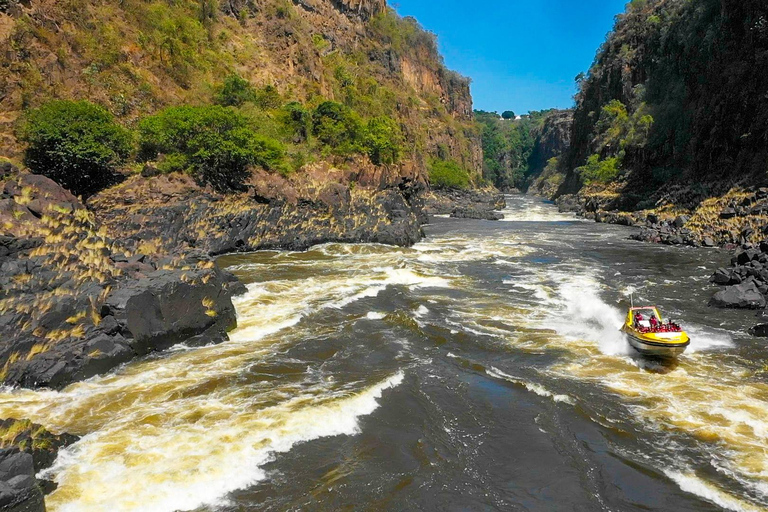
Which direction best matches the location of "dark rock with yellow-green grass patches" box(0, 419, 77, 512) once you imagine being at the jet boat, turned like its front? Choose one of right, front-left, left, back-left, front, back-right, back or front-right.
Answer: right

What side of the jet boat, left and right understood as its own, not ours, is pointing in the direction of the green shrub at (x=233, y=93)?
back

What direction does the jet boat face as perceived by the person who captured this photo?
facing the viewer and to the right of the viewer

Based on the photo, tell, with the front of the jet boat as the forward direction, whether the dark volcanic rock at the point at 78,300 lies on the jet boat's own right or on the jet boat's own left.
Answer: on the jet boat's own right

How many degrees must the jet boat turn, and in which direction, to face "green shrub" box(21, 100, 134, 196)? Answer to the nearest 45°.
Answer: approximately 135° to its right

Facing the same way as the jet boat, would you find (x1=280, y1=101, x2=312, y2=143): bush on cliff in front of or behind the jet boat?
behind

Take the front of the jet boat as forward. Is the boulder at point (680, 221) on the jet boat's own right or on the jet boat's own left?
on the jet boat's own left

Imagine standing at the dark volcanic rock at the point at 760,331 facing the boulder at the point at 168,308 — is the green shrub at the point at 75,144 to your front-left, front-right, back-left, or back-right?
front-right

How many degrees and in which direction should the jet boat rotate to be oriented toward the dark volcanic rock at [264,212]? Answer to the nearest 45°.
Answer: approximately 135° to its right

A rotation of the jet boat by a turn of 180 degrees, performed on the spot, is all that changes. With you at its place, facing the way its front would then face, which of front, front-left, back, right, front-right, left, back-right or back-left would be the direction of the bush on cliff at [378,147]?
front

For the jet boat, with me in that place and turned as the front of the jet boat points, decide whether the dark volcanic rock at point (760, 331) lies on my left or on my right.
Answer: on my left

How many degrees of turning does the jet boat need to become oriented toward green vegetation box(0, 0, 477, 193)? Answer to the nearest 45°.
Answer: approximately 135° to its right

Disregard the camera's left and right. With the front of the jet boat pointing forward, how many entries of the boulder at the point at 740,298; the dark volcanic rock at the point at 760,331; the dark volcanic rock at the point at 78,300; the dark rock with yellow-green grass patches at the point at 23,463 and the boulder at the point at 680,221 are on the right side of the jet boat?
2

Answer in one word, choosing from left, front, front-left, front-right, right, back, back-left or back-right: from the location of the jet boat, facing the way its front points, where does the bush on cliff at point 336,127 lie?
back
